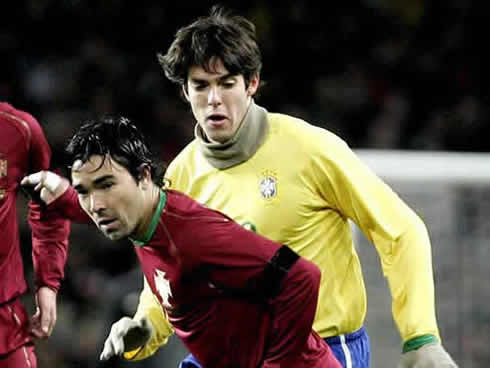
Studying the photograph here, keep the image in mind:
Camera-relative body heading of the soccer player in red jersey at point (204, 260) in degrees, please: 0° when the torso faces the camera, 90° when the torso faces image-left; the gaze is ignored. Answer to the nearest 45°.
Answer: approximately 45°

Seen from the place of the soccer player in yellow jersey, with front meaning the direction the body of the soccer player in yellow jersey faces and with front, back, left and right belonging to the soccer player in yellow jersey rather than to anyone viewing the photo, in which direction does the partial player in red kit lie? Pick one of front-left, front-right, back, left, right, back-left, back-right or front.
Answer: front-right

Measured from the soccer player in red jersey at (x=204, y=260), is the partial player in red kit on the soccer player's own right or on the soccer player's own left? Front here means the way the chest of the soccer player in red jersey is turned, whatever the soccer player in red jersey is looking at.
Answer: on the soccer player's own right

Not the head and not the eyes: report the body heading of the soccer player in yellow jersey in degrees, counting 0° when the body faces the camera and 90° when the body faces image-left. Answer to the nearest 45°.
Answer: approximately 45°

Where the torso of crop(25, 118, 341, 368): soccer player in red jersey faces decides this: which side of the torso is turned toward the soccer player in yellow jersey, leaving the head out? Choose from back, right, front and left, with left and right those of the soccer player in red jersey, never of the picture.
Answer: back

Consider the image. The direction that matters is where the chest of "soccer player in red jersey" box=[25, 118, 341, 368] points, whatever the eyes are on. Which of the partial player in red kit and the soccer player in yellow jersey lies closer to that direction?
the partial player in red kit
